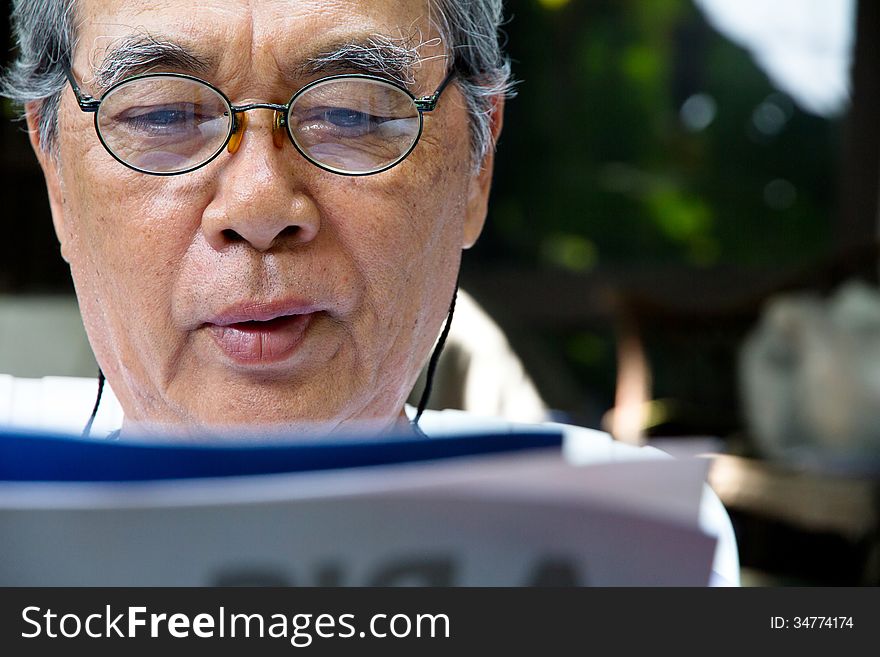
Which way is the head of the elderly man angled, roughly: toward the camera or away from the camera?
toward the camera

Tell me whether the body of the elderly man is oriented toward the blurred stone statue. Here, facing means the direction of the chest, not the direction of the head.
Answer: no

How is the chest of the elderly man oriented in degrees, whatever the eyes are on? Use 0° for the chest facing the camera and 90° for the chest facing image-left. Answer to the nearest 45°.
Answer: approximately 0°
